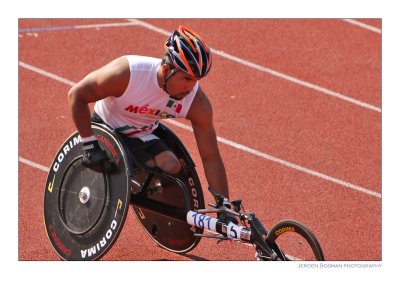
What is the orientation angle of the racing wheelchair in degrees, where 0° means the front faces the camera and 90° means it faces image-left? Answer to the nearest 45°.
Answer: approximately 315°

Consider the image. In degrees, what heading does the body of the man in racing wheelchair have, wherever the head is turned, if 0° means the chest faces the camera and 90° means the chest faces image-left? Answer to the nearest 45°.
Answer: approximately 315°
